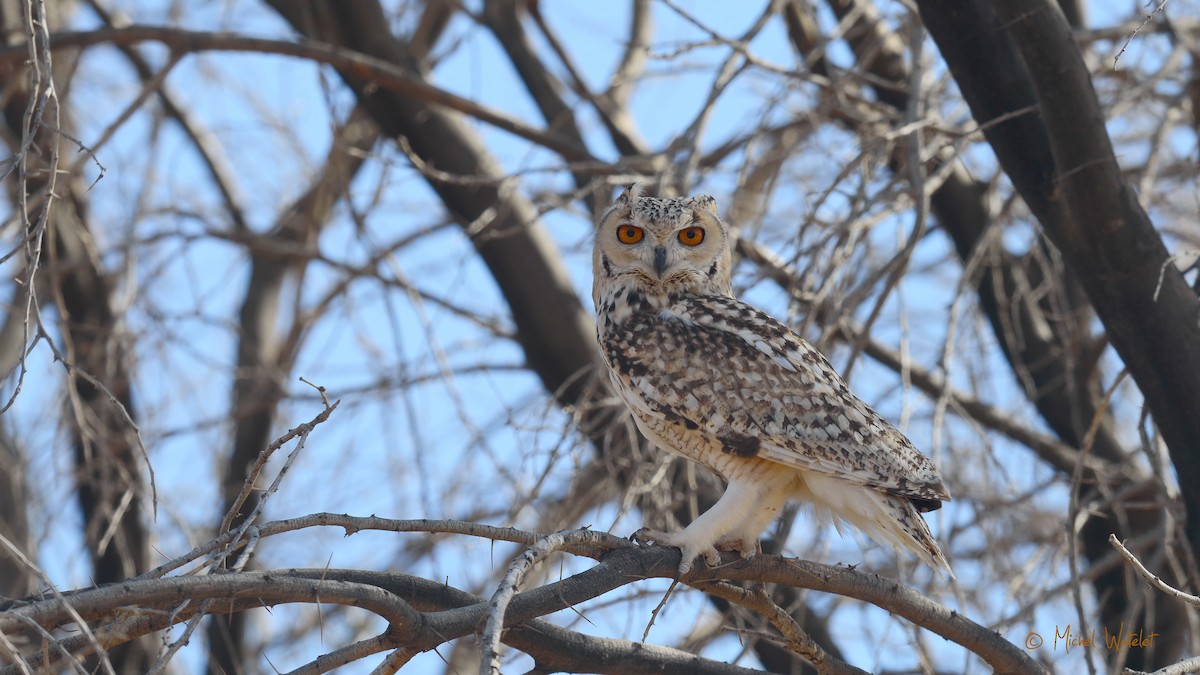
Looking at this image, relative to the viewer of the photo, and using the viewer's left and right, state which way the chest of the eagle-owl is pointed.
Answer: facing to the left of the viewer
